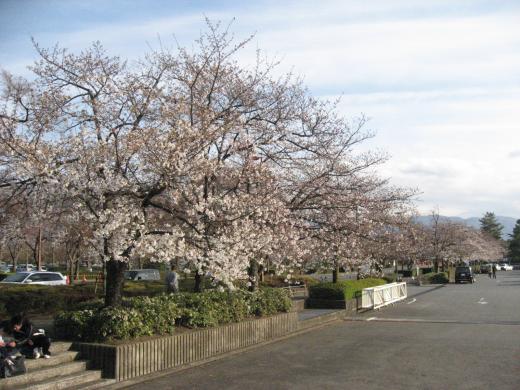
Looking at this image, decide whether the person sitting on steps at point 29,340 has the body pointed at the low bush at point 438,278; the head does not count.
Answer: no

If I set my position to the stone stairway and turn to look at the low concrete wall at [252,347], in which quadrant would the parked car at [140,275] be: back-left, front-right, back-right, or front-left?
front-left

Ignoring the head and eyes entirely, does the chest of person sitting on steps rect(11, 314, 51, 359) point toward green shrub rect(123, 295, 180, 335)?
no

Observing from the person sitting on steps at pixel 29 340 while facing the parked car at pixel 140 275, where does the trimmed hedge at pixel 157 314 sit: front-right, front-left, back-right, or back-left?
front-right

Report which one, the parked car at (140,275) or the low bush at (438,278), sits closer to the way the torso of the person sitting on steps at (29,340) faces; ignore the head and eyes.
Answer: the low bush

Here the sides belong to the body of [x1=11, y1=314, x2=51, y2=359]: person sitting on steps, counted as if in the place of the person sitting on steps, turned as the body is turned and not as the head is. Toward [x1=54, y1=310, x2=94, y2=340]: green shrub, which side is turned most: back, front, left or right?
left

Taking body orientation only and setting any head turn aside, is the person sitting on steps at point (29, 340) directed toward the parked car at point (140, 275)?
no

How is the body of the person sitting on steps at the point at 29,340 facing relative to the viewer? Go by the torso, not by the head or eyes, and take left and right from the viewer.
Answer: facing the viewer and to the right of the viewer

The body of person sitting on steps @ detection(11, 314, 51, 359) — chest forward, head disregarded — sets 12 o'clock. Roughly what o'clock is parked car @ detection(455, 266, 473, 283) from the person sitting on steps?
The parked car is roughly at 9 o'clock from the person sitting on steps.

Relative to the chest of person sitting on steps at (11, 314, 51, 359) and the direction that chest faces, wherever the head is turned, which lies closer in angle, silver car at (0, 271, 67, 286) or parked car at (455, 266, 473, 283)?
the parked car

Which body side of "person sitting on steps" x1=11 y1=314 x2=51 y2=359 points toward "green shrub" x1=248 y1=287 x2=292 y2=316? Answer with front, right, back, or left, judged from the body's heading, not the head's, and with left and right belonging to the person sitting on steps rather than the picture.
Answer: left

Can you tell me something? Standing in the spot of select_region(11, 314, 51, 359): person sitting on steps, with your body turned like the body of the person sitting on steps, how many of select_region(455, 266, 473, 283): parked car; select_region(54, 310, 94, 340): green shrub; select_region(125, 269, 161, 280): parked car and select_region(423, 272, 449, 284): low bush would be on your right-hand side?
0

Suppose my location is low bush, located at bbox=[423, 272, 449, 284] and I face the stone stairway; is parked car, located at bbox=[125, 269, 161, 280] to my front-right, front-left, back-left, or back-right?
front-right

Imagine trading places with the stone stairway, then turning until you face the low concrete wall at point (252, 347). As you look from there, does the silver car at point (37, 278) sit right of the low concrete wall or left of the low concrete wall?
left
